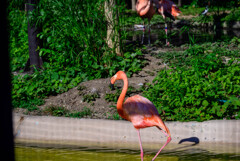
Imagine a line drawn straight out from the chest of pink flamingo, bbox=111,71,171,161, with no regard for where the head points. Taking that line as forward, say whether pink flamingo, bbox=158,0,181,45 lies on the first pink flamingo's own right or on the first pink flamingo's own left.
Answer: on the first pink flamingo's own right

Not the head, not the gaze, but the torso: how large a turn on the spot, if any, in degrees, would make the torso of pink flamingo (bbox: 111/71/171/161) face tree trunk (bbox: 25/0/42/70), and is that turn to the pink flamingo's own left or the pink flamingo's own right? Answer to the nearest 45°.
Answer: approximately 45° to the pink flamingo's own right

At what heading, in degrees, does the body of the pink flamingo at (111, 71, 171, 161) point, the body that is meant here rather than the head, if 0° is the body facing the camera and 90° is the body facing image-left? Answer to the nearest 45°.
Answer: approximately 90°

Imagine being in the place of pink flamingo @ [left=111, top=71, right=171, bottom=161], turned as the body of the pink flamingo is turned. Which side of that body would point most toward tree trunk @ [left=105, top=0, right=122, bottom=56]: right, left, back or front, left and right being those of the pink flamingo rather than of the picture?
right
